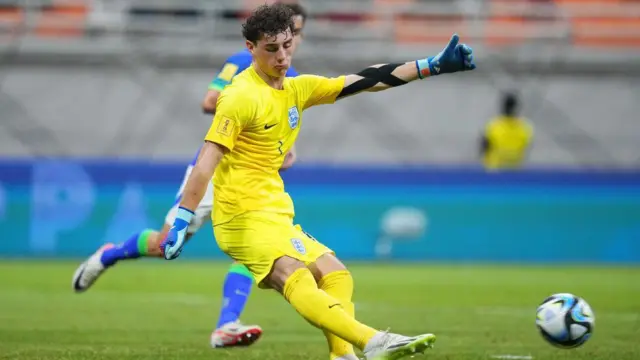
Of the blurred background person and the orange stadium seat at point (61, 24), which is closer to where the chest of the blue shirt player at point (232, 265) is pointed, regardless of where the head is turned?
the blurred background person

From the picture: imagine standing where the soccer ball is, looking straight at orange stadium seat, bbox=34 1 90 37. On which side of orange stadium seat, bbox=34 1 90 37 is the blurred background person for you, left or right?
right

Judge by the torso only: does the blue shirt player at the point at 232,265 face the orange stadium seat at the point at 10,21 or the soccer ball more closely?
the soccer ball

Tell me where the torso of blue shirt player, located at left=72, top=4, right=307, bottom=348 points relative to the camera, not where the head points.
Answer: to the viewer's right

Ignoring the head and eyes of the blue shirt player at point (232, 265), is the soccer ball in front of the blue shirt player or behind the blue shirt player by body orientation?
in front

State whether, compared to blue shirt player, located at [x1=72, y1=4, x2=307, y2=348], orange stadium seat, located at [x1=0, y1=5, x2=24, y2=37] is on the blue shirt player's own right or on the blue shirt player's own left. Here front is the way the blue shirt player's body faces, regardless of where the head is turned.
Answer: on the blue shirt player's own left

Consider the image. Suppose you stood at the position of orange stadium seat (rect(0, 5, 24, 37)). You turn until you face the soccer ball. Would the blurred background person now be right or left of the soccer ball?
left

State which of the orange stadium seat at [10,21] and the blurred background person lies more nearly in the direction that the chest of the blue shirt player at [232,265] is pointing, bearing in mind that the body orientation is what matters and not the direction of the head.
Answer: the blurred background person

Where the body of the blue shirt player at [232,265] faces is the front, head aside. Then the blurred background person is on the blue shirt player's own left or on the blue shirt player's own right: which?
on the blue shirt player's own left
